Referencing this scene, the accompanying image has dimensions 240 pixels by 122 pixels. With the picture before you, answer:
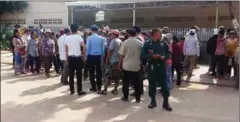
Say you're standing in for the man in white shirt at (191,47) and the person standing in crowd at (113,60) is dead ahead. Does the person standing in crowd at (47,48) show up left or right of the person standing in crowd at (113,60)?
right

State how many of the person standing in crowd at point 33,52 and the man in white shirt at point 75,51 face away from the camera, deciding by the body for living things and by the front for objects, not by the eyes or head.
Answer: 1

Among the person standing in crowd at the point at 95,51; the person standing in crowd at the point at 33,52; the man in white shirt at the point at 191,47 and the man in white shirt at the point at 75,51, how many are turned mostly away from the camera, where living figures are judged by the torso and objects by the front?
3

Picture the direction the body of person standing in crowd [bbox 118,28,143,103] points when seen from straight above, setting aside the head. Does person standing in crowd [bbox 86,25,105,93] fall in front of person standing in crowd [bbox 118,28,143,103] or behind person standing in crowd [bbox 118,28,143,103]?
in front

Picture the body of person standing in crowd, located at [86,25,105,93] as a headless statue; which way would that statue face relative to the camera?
away from the camera

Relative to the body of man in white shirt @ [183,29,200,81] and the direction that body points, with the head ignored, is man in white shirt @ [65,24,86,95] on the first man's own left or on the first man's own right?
on the first man's own left

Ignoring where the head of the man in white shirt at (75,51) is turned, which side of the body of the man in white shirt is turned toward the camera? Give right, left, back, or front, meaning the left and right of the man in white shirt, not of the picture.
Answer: back

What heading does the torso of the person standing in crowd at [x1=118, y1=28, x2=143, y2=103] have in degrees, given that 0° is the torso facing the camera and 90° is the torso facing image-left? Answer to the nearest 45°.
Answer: approximately 180°

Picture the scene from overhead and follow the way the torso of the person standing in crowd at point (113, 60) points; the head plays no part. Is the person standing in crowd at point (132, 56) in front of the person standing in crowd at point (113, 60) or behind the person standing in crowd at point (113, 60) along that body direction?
behind

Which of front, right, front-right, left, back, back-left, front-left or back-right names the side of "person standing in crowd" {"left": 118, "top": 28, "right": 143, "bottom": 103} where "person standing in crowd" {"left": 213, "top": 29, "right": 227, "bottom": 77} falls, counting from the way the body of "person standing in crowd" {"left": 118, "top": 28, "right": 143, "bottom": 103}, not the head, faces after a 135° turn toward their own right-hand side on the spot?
left

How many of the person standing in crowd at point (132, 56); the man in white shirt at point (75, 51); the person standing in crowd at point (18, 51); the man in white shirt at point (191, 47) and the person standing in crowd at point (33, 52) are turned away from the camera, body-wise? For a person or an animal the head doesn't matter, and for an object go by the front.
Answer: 3

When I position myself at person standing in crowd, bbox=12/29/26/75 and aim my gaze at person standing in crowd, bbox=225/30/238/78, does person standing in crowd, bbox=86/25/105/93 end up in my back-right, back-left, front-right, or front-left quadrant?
front-right
